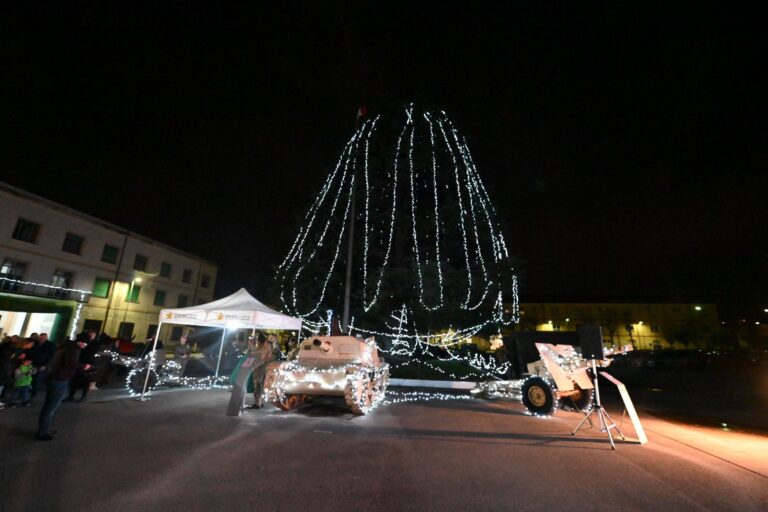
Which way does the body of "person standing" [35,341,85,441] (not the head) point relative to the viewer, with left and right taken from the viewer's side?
facing to the right of the viewer

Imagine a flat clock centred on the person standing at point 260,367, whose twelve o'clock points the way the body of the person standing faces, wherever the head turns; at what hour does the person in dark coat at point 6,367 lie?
The person in dark coat is roughly at 12 o'clock from the person standing.

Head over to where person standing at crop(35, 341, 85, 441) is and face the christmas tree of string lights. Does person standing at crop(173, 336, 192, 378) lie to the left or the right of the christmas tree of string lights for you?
left

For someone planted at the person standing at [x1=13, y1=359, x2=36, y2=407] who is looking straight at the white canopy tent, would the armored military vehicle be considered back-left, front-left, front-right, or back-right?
front-right

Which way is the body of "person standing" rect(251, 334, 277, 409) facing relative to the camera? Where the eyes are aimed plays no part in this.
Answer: to the viewer's left

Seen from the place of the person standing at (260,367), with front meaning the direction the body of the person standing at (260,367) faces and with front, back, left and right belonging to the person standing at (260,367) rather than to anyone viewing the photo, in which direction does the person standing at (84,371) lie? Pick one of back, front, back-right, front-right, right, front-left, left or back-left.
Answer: front

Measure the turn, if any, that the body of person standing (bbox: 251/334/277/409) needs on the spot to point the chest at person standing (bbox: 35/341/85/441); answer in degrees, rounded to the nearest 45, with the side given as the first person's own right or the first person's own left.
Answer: approximately 45° to the first person's own left

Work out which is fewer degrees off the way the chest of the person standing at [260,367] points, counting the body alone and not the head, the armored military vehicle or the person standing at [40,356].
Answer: the person standing

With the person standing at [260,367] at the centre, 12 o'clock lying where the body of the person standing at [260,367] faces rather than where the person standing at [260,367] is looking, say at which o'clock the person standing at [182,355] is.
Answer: the person standing at [182,355] is roughly at 2 o'clock from the person standing at [260,367].

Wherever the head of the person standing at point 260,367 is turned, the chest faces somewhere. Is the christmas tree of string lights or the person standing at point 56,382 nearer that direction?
the person standing

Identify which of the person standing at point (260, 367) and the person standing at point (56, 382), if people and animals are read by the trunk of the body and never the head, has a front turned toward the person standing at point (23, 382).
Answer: the person standing at point (260, 367)

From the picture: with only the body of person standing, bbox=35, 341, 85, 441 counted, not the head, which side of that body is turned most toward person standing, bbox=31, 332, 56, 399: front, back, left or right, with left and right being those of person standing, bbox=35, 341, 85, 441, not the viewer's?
left

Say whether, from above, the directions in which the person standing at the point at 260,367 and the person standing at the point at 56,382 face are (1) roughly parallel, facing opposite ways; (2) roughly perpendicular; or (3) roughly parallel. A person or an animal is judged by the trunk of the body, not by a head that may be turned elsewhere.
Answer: roughly parallel, facing opposite ways
